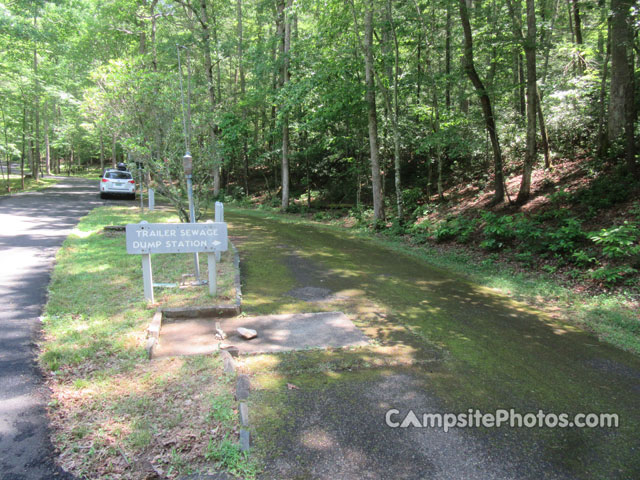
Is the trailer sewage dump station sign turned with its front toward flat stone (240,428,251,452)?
yes

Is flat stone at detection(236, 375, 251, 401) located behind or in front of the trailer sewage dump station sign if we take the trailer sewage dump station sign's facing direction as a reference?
in front

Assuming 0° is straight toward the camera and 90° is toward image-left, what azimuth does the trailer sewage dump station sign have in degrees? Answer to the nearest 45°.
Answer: approximately 0°

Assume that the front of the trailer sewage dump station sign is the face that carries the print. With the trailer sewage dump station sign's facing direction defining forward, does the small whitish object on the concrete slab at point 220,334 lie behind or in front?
in front

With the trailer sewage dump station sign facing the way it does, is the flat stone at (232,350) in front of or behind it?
in front
